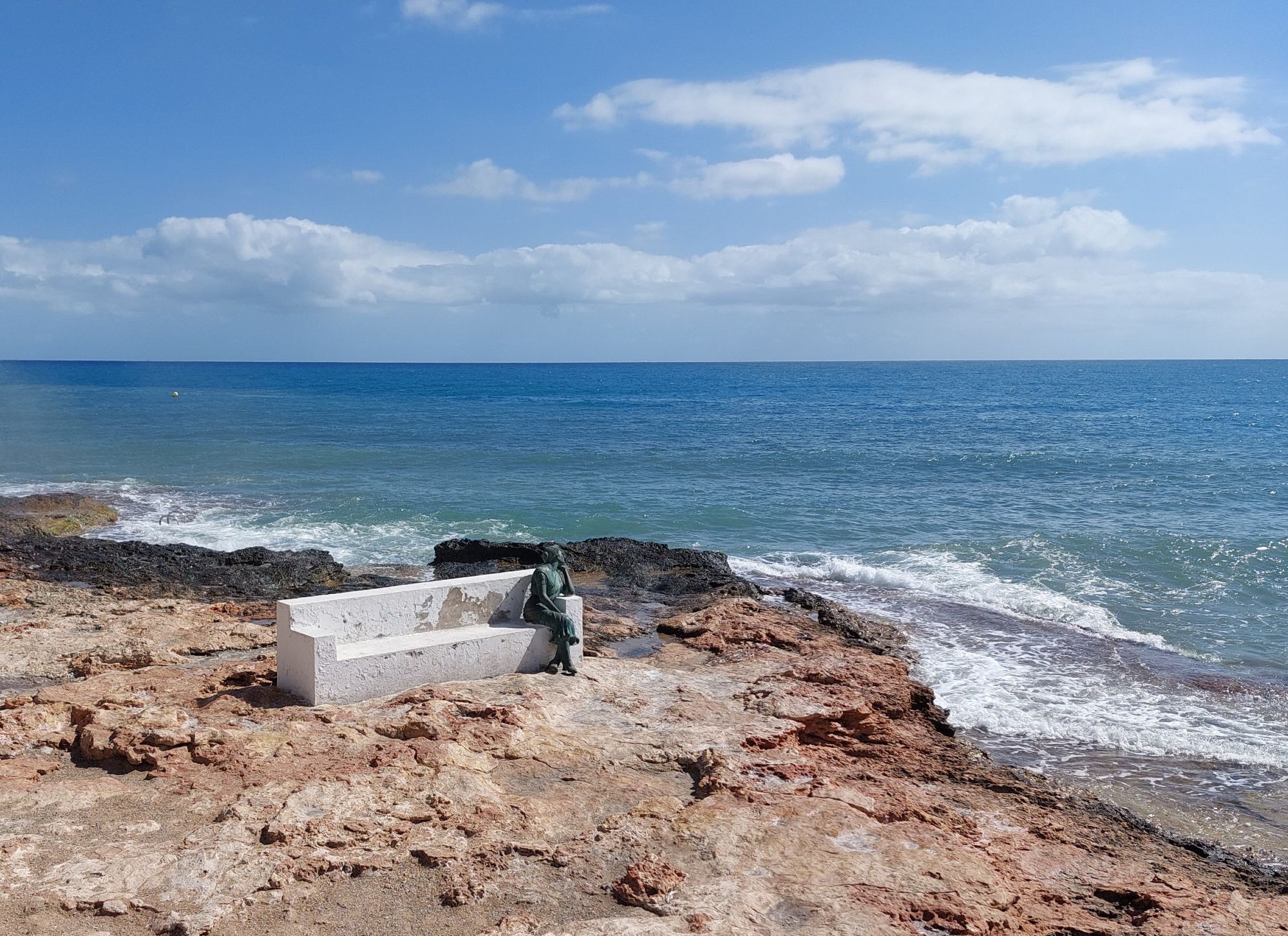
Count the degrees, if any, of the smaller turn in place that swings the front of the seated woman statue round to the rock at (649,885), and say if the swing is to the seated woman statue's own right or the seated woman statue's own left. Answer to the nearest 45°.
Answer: approximately 45° to the seated woman statue's own right

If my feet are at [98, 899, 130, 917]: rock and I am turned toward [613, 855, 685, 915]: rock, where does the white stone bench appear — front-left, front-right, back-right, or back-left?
front-left

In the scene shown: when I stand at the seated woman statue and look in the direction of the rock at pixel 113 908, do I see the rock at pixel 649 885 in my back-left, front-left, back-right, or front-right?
front-left

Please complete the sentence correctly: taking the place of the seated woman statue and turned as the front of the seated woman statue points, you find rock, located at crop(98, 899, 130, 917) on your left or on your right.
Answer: on your right

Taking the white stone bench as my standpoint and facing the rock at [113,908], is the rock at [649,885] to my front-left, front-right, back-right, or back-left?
front-left

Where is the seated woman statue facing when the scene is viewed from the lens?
facing the viewer and to the right of the viewer

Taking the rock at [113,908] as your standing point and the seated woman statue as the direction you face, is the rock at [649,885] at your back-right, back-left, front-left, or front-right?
front-right
